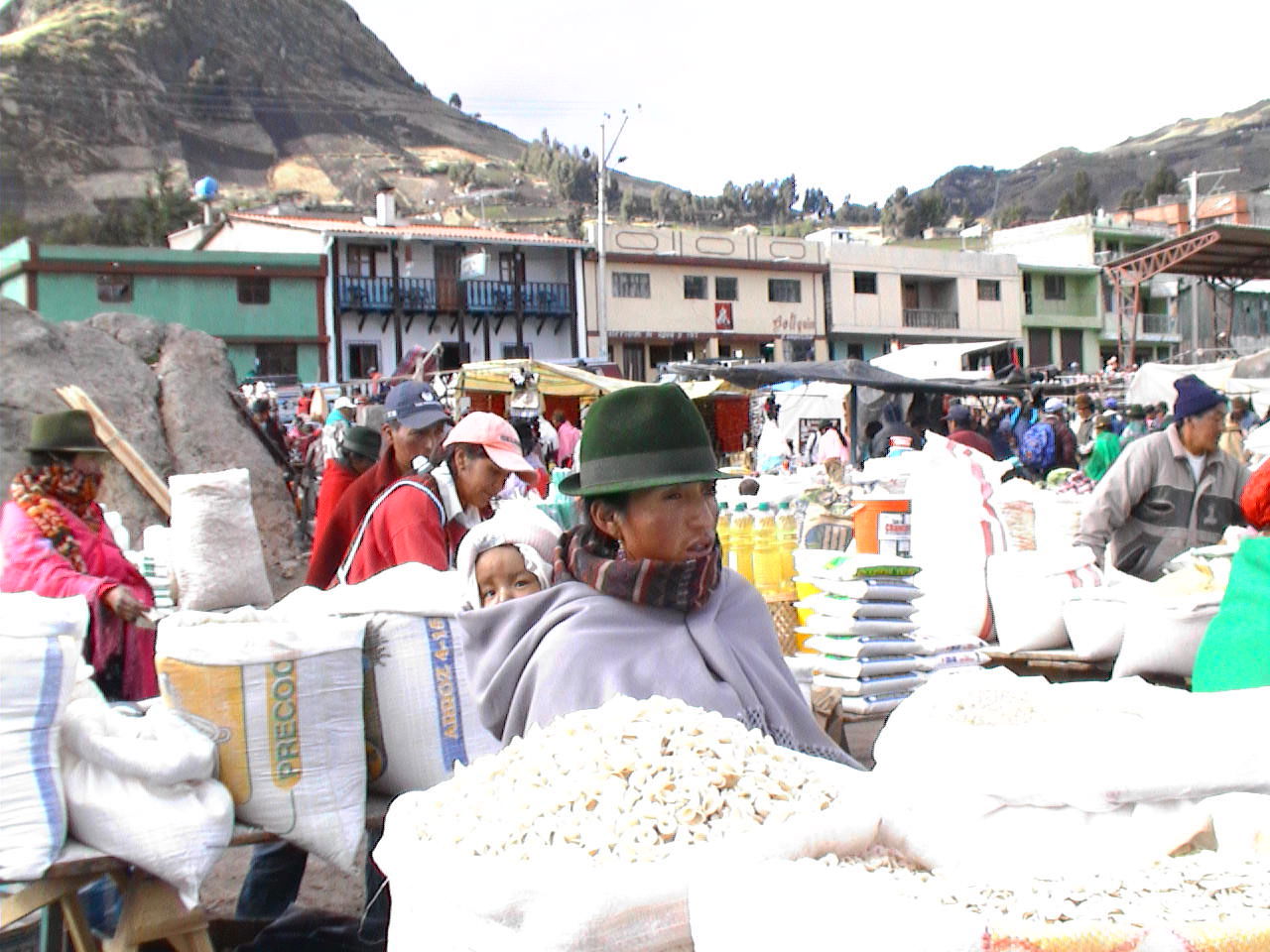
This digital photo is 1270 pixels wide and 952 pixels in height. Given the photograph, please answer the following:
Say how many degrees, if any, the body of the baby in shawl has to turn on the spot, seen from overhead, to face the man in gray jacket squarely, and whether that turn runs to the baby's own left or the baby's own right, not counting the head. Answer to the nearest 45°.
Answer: approximately 135° to the baby's own left

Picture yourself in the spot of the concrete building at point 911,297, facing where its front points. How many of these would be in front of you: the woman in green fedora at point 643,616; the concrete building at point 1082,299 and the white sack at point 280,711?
2

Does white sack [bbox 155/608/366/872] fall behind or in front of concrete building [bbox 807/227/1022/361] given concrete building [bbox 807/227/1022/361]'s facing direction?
in front

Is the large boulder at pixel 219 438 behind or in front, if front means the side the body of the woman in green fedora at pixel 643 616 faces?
behind

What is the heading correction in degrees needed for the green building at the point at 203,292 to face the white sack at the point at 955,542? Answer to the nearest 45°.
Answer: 0° — it already faces it

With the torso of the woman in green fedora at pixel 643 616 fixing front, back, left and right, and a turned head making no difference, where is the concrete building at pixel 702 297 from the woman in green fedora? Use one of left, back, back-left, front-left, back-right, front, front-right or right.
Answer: back-left
